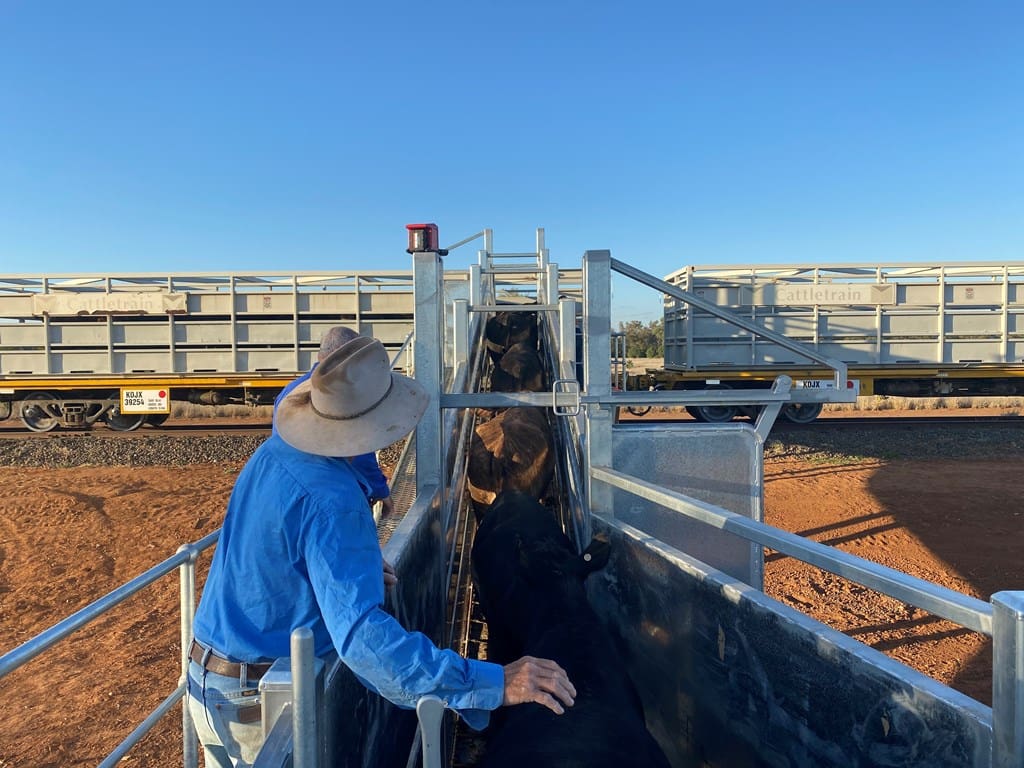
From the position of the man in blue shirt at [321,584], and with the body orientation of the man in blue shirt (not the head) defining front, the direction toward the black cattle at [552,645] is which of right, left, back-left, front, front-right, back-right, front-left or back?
front

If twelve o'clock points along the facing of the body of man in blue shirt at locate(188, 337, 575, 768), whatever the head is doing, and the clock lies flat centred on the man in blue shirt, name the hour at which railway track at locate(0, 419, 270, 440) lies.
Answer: The railway track is roughly at 10 o'clock from the man in blue shirt.

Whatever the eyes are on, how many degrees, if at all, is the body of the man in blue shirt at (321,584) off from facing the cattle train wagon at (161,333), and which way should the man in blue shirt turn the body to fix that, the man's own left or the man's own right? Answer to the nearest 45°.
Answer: approximately 45° to the man's own left

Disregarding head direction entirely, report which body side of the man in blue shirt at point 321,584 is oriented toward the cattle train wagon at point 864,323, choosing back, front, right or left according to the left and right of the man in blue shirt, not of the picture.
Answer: front

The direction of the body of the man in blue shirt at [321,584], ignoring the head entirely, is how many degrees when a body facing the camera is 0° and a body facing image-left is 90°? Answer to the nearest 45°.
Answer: approximately 225°

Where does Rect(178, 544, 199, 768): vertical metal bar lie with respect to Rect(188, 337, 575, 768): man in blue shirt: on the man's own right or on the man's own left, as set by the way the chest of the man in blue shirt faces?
on the man's own left

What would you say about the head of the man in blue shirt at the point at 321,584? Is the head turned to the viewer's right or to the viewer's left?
to the viewer's right

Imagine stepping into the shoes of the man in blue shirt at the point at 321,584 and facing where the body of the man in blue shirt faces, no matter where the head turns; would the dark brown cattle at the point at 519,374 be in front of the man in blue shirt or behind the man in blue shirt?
in front

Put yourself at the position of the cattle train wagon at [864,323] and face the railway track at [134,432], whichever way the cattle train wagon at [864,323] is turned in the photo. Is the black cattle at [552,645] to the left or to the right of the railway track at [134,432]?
left
